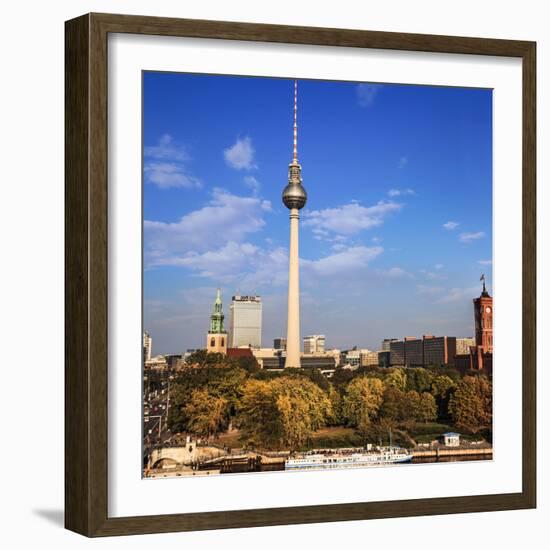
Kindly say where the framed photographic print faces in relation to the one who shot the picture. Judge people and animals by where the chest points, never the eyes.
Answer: facing the viewer and to the right of the viewer
